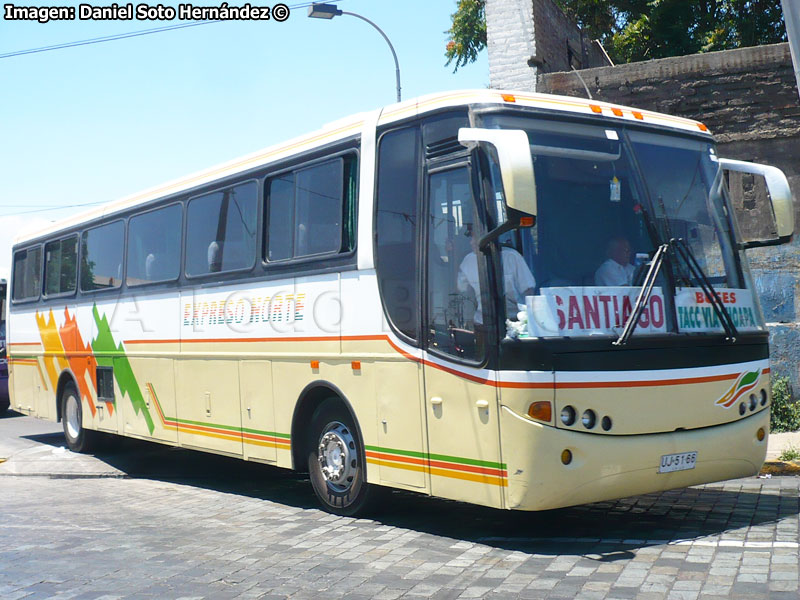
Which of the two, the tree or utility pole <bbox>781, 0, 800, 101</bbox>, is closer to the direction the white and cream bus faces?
the utility pole

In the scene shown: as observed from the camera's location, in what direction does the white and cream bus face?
facing the viewer and to the right of the viewer

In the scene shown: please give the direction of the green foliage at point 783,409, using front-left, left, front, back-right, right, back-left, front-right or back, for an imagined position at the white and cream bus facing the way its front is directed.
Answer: left

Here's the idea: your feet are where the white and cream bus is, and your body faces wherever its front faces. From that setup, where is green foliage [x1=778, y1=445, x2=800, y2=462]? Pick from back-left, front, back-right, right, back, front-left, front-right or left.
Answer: left

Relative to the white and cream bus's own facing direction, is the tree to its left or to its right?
on its left

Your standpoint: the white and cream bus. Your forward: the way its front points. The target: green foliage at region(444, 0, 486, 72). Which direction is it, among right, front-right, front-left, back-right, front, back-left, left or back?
back-left
